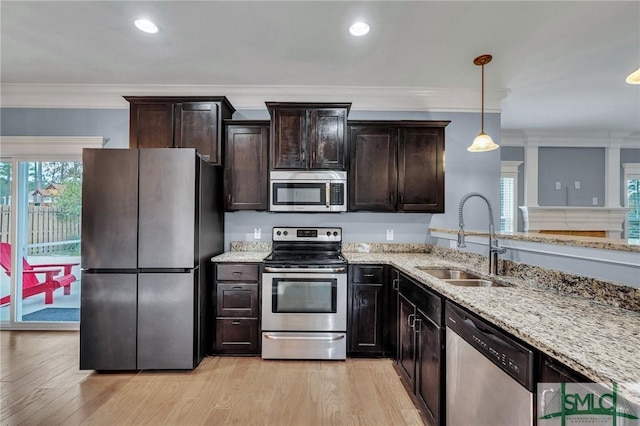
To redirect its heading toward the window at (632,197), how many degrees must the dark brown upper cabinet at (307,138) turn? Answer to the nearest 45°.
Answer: approximately 90° to its left

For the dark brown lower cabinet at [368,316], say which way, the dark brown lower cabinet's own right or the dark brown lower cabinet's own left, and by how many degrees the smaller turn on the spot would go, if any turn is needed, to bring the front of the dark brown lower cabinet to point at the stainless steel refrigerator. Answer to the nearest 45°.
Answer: approximately 90° to the dark brown lower cabinet's own right

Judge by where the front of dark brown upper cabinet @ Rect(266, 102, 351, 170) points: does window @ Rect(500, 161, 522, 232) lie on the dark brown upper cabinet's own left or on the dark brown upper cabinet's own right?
on the dark brown upper cabinet's own left

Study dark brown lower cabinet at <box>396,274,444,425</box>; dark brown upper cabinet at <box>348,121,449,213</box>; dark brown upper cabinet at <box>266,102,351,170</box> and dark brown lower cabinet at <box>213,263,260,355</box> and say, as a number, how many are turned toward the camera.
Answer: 3

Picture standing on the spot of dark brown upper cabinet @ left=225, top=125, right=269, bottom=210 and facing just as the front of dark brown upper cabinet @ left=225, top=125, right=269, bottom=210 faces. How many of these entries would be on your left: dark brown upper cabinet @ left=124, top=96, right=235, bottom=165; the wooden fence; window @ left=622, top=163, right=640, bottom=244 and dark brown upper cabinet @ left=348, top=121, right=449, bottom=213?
2

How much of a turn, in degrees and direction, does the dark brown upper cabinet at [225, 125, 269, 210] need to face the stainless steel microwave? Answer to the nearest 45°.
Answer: approximately 90° to its left

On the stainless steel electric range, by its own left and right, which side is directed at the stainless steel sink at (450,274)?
left

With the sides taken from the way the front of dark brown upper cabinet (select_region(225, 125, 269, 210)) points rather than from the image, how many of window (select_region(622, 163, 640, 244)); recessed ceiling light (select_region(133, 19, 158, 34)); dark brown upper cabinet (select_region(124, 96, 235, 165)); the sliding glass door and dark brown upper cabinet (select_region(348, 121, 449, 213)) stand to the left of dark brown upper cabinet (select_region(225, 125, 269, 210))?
2

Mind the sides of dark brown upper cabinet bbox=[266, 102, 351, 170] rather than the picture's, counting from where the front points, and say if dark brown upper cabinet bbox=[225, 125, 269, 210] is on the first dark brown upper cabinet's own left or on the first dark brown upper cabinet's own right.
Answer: on the first dark brown upper cabinet's own right

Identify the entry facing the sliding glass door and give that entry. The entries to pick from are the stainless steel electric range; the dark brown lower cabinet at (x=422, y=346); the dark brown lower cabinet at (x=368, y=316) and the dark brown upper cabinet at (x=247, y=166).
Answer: the dark brown lower cabinet at (x=422, y=346)

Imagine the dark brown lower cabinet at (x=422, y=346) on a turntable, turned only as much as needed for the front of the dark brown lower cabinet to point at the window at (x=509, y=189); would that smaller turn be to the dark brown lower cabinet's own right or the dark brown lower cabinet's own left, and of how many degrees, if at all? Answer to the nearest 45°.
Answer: approximately 90° to the dark brown lower cabinet's own right

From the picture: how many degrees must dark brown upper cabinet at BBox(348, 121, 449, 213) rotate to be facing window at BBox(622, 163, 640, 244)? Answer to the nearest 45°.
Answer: approximately 135° to its left
